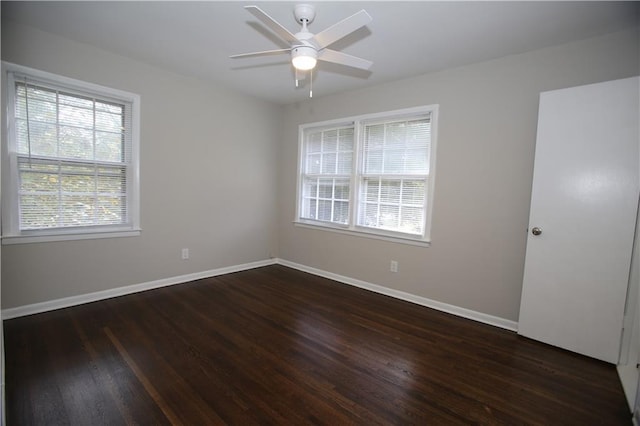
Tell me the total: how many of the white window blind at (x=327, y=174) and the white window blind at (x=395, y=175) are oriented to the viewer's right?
0

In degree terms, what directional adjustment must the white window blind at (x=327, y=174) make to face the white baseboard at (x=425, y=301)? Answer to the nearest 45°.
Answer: approximately 90° to its left

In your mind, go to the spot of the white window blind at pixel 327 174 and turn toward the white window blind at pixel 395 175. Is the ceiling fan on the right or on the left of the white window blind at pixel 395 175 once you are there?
right

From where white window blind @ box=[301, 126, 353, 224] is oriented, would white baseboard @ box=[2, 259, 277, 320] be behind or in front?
in front

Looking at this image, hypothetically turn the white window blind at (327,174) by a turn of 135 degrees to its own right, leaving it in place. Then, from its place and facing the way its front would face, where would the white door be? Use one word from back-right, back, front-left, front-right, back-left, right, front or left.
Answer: back-right

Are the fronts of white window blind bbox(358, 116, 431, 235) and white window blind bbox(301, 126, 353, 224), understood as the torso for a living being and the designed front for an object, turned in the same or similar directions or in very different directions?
same or similar directions

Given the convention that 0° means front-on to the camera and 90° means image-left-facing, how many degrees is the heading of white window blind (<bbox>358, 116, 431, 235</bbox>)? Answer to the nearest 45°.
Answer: approximately 45°

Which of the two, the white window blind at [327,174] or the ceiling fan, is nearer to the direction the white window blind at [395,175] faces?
the ceiling fan

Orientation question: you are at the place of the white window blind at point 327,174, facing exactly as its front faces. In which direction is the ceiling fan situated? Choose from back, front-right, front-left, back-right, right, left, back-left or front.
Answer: front-left

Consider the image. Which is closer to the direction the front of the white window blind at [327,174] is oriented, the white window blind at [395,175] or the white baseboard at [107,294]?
the white baseboard

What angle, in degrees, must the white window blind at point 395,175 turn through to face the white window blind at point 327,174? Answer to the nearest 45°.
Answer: approximately 90° to its right

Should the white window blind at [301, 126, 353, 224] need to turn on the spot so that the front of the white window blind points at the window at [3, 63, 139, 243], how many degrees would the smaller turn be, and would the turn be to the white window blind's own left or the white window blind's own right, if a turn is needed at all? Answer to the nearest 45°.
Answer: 0° — it already faces it

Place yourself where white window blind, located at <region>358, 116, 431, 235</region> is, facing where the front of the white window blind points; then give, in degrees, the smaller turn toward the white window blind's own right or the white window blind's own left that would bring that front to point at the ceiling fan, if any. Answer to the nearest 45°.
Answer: approximately 45° to the white window blind's own left

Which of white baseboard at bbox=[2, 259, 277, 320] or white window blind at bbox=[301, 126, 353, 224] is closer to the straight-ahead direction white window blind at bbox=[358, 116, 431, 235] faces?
the white baseboard

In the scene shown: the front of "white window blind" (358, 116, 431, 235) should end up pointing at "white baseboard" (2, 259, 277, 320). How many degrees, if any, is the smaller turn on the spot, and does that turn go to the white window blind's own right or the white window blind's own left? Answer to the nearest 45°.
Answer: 0° — it already faces it
